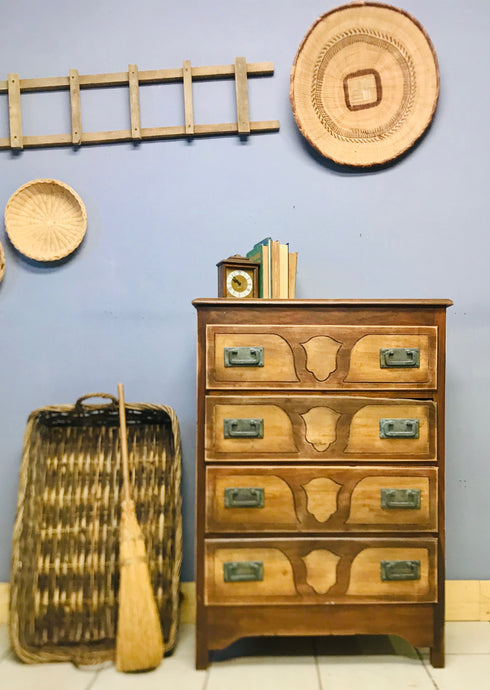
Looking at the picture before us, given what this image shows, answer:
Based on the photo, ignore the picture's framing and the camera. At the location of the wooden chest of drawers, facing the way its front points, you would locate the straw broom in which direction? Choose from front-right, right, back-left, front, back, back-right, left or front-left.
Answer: right

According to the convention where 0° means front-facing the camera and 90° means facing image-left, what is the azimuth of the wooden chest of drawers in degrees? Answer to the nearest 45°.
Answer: approximately 0°

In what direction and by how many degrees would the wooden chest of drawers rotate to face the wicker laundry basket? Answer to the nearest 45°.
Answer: approximately 90° to its right
